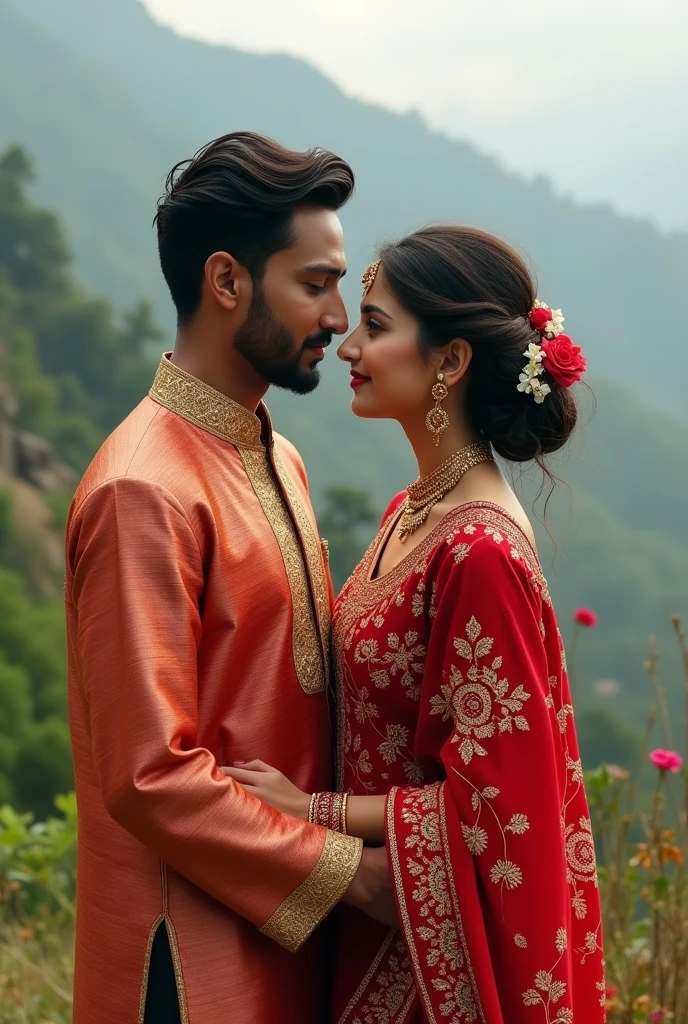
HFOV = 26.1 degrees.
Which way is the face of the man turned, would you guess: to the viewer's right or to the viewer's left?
to the viewer's right

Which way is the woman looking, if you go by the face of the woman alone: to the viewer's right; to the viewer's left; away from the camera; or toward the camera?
to the viewer's left

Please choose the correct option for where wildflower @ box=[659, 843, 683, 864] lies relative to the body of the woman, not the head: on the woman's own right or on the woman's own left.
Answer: on the woman's own right

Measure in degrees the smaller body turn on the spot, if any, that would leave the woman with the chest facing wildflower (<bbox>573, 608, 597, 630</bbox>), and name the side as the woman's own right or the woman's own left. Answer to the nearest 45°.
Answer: approximately 90° to the woman's own right

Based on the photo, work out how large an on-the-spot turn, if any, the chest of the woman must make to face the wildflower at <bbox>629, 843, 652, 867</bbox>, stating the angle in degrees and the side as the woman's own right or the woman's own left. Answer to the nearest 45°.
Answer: approximately 135° to the woman's own right

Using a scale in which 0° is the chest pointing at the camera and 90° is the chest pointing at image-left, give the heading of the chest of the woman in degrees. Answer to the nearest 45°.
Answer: approximately 90°

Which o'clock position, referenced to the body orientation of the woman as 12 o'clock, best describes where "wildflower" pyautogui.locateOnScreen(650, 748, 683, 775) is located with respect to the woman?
The wildflower is roughly at 4 o'clock from the woman.
